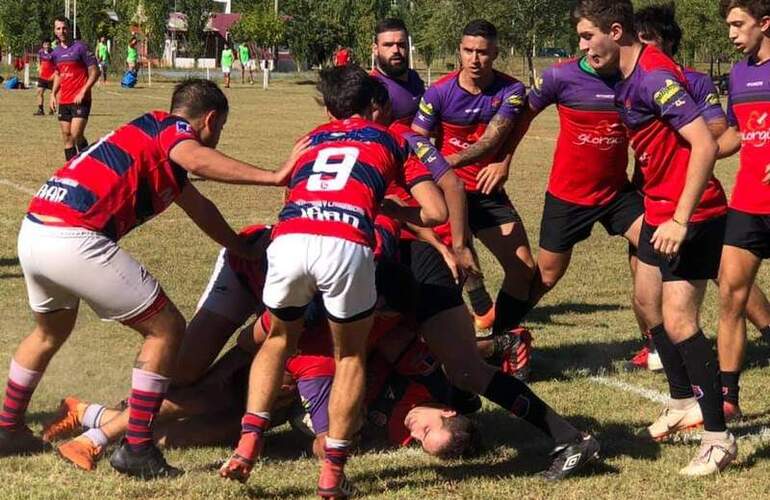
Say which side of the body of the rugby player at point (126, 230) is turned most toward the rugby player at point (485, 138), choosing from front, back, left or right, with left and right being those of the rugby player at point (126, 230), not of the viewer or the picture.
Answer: front

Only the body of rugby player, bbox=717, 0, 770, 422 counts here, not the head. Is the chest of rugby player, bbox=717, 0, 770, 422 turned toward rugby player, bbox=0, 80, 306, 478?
yes

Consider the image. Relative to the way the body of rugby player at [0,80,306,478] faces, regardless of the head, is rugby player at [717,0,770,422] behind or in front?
in front

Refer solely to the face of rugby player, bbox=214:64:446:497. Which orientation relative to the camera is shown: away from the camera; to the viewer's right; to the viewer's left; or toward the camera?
away from the camera

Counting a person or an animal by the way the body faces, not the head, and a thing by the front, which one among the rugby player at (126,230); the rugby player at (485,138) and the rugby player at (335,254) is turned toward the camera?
the rugby player at (485,138)

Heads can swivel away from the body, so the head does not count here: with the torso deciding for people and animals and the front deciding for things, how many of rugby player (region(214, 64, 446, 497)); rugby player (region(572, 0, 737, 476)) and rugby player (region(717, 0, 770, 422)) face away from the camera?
1

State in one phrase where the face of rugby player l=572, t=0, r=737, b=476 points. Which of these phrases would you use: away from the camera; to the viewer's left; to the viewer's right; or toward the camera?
to the viewer's left

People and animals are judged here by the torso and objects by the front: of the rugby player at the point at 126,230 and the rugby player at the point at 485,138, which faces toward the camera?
the rugby player at the point at 485,138

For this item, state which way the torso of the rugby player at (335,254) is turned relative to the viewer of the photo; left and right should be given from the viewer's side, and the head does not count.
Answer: facing away from the viewer

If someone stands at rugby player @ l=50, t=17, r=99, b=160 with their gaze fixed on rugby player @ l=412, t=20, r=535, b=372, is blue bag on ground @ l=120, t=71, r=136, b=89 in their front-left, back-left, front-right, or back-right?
back-left

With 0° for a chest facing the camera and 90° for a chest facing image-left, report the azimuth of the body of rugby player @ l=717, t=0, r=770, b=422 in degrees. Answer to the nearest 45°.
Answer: approximately 45°

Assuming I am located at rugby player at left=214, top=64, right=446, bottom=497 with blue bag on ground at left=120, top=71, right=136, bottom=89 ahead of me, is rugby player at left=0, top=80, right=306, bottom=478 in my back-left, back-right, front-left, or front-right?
front-left

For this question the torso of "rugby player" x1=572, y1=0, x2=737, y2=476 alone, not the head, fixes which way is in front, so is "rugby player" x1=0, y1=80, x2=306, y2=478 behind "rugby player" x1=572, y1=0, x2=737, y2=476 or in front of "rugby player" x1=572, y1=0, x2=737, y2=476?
in front

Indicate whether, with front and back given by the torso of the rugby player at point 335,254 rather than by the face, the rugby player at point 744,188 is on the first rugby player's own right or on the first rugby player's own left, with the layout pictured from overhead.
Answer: on the first rugby player's own right

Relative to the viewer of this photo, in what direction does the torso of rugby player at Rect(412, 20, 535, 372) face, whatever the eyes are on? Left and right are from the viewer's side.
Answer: facing the viewer

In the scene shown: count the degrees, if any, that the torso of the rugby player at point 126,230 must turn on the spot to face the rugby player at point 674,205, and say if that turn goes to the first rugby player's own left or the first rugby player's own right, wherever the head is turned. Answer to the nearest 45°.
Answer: approximately 45° to the first rugby player's own right

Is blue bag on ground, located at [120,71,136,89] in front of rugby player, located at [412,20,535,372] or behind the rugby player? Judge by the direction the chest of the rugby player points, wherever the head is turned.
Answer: behind

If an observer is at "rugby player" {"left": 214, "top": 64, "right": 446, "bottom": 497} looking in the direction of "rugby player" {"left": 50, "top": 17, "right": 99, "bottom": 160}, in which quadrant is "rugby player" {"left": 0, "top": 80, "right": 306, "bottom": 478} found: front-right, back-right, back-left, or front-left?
front-left
